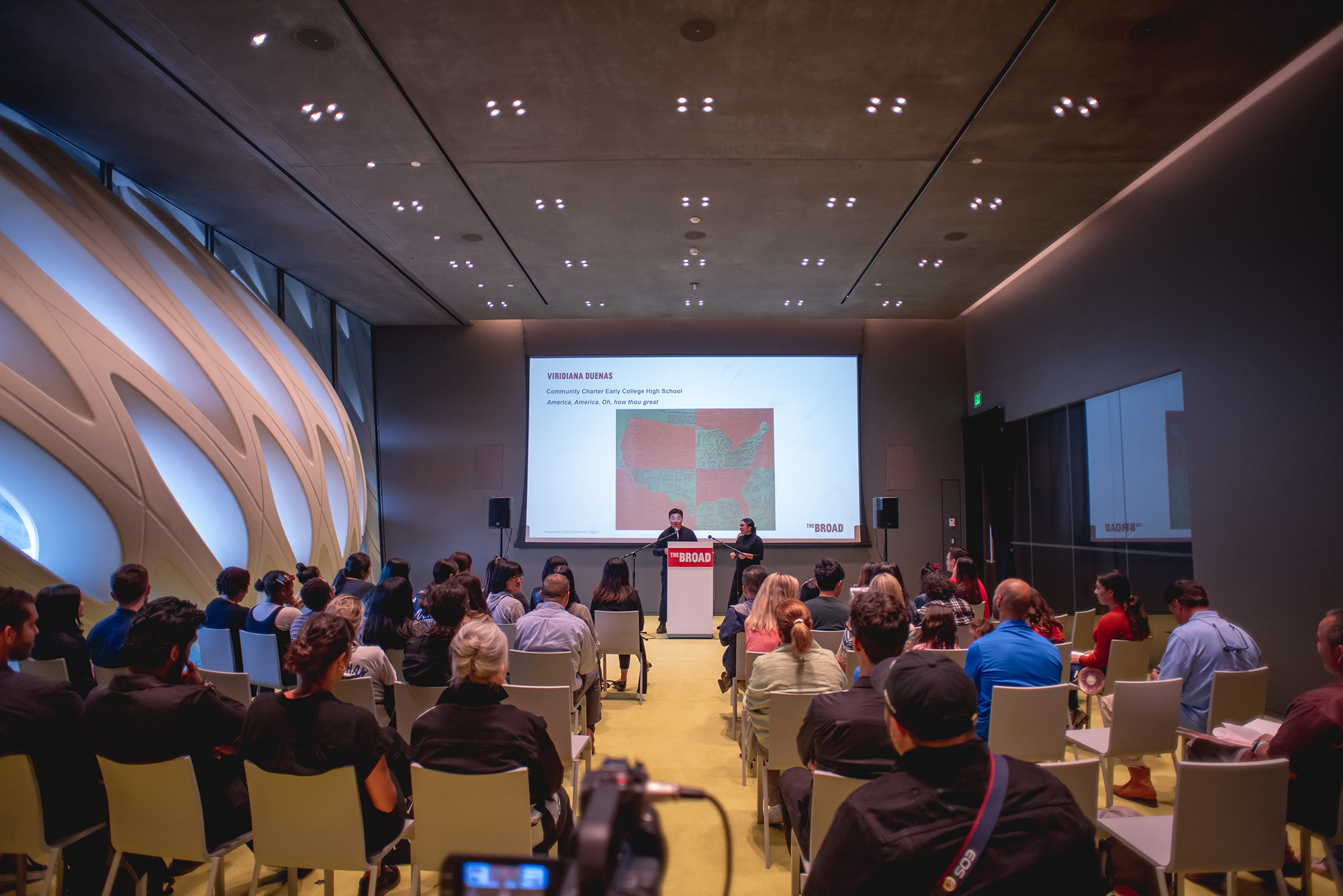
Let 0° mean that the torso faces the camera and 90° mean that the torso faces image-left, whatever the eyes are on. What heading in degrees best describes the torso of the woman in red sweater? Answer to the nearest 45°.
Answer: approximately 90°

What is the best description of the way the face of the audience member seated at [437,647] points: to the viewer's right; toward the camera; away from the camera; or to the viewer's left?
away from the camera

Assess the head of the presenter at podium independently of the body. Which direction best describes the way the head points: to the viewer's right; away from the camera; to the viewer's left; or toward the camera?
toward the camera

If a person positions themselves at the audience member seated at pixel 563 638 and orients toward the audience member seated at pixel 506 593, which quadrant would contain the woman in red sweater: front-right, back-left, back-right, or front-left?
back-right

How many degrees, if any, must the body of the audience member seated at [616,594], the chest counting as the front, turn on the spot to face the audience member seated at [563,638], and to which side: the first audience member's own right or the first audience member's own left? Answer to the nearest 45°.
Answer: approximately 180°

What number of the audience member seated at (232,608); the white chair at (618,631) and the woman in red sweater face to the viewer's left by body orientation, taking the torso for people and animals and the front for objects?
1

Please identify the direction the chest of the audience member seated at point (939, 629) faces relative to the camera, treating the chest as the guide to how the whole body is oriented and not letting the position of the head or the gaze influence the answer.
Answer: away from the camera

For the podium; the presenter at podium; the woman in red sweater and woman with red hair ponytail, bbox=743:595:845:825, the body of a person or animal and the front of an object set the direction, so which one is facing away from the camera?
the woman with red hair ponytail

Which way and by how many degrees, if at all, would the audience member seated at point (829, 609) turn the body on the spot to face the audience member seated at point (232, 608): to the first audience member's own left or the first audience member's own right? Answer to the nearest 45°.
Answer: approximately 90° to the first audience member's own left

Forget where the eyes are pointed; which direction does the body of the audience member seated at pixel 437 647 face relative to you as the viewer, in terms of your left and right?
facing away from the viewer and to the right of the viewer

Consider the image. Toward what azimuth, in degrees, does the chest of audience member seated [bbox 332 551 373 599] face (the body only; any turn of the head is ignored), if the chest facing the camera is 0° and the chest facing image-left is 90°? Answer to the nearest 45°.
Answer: approximately 225°

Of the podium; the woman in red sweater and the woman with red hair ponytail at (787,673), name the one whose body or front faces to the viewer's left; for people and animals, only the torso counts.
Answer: the woman in red sweater

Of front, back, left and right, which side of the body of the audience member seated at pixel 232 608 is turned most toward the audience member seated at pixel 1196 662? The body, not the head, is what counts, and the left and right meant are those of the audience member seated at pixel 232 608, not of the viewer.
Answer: right

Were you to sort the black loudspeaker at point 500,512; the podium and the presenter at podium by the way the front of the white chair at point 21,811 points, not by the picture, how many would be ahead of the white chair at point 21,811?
3

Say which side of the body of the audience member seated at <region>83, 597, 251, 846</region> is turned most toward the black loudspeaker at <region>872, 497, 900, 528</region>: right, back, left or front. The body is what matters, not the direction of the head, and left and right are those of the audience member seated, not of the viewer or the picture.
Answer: front

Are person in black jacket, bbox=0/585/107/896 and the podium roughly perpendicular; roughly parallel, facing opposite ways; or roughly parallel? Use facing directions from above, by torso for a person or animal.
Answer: roughly parallel, facing opposite ways

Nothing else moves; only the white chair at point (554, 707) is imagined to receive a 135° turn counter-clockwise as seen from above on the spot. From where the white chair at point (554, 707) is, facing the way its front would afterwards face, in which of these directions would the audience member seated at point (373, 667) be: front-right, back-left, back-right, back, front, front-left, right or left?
front-right

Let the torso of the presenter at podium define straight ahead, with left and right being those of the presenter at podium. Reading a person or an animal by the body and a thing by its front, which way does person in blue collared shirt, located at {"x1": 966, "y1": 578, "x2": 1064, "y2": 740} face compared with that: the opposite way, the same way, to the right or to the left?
the opposite way

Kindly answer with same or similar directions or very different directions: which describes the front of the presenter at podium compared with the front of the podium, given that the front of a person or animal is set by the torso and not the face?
same or similar directions

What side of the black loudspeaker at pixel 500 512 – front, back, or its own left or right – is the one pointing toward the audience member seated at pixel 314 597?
front

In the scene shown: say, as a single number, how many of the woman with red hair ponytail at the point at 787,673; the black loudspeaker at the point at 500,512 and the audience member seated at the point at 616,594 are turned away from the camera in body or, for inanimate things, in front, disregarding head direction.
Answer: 2

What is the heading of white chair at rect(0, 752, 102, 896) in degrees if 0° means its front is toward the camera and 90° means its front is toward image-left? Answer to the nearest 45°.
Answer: approximately 225°

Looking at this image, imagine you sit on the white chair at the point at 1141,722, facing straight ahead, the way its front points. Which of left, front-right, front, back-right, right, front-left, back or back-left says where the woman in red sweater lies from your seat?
front-right
